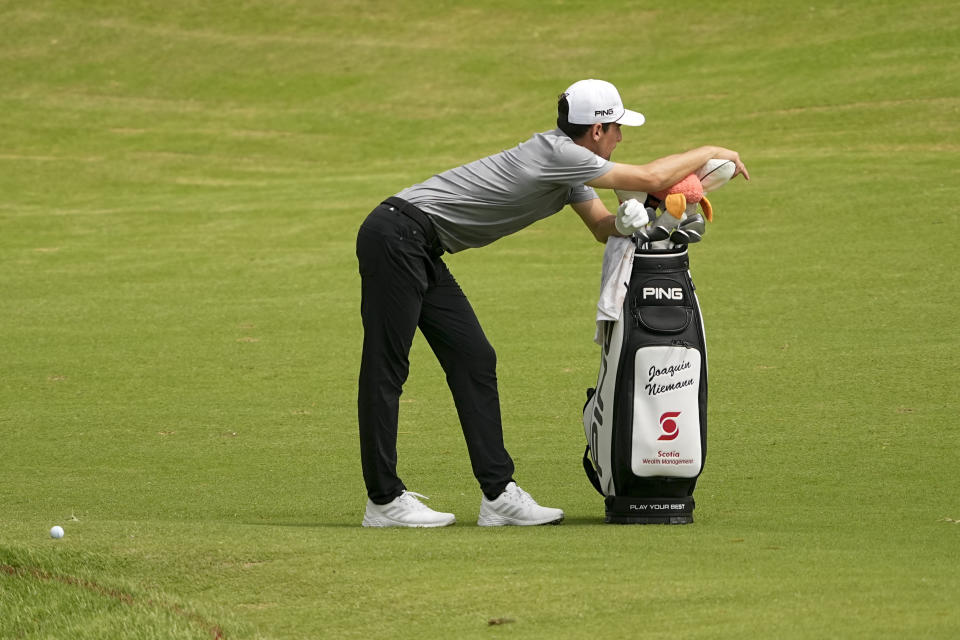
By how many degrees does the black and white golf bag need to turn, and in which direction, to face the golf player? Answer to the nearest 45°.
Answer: approximately 90° to its right

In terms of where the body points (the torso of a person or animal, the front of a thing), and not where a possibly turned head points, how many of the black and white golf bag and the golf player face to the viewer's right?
1

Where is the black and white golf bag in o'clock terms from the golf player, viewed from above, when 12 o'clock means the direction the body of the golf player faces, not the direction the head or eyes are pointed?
The black and white golf bag is roughly at 12 o'clock from the golf player.

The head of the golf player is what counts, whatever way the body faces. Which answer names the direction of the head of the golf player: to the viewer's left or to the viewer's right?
to the viewer's right

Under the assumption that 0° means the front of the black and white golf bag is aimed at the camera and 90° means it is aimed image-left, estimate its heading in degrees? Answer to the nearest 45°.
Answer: approximately 0°

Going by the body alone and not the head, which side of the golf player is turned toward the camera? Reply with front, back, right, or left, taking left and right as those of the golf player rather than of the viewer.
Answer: right

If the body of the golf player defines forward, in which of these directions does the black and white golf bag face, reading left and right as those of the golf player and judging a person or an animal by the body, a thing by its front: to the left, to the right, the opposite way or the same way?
to the right
